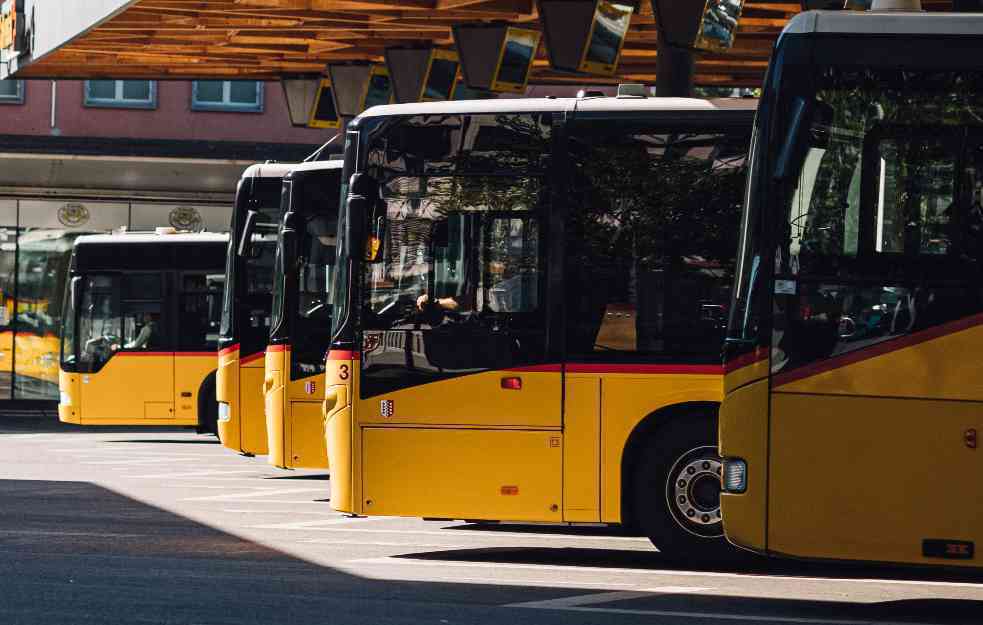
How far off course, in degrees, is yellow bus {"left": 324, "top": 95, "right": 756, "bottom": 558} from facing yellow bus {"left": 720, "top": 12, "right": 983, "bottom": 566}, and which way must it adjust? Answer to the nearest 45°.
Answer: approximately 135° to its left

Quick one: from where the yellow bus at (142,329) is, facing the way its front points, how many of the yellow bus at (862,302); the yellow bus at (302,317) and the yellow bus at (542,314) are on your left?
3

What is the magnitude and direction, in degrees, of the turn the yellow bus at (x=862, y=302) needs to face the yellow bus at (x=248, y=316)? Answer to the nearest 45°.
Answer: approximately 45° to its right

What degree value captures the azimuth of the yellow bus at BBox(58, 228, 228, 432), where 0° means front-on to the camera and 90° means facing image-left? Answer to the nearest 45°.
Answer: approximately 90°

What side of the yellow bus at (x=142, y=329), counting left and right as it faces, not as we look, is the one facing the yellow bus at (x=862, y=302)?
left

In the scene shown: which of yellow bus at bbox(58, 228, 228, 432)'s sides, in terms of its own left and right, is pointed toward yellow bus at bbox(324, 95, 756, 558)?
left

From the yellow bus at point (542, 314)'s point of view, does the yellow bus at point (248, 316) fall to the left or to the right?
on its right
